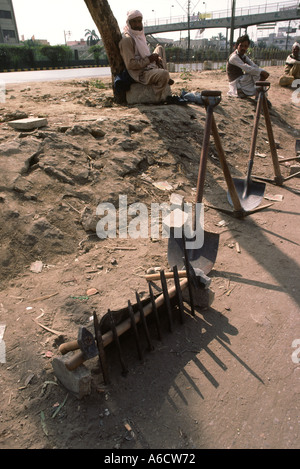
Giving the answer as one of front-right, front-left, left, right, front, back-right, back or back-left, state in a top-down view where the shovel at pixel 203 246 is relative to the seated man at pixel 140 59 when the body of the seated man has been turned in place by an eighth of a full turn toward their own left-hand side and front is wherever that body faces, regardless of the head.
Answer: right

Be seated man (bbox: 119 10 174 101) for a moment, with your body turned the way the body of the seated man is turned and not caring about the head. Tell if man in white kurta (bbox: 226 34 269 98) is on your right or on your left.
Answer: on your left

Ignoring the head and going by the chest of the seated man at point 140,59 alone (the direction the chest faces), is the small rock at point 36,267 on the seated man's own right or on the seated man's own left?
on the seated man's own right

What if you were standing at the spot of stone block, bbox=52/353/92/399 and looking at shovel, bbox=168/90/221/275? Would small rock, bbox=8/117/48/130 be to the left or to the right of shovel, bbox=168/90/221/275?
left

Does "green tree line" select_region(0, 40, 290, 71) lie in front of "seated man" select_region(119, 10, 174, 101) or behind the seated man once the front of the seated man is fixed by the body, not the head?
behind

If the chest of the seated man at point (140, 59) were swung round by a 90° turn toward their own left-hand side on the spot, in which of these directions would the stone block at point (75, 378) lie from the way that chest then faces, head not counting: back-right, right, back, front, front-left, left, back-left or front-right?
back-right

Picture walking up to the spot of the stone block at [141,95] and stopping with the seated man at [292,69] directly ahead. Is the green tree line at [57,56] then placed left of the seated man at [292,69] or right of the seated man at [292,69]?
left

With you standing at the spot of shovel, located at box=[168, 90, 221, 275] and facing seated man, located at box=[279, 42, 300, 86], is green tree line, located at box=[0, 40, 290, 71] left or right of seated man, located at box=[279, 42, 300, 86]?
left

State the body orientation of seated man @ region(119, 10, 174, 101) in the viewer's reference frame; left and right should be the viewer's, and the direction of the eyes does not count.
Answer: facing the viewer and to the right of the viewer

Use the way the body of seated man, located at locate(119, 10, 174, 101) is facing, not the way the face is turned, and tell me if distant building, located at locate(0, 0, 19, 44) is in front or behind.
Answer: behind

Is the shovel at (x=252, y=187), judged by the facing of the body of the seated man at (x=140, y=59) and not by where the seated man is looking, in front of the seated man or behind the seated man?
in front
